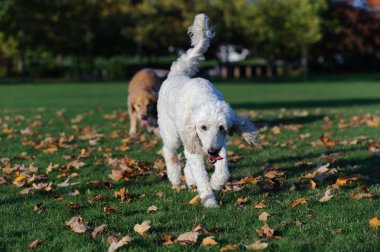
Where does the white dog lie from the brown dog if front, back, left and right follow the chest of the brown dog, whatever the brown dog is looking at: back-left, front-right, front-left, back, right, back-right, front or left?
front

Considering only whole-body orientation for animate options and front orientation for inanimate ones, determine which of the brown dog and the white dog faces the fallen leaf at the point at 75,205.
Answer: the brown dog

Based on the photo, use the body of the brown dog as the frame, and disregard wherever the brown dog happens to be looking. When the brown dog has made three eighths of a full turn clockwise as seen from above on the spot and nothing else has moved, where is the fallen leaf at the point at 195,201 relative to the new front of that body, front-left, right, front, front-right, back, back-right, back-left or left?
back-left

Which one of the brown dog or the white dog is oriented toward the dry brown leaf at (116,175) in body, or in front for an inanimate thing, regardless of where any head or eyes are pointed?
the brown dog

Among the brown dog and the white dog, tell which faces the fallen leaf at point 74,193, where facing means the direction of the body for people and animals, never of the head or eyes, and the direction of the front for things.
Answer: the brown dog

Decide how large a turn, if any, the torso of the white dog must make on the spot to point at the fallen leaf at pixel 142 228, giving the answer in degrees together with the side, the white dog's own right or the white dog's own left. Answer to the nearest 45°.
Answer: approximately 45° to the white dog's own right

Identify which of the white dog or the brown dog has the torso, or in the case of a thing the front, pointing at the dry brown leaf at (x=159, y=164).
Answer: the brown dog

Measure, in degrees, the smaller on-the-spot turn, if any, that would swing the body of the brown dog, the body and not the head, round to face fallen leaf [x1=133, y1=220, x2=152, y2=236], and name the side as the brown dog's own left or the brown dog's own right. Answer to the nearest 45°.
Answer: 0° — it already faces it

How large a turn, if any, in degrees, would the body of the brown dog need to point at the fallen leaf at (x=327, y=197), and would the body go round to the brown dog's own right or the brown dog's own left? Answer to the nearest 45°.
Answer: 0° — it already faces it

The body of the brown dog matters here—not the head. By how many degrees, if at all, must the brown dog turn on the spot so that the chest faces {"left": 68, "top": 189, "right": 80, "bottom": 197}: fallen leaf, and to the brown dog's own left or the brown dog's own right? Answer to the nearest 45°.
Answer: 0° — it already faces it

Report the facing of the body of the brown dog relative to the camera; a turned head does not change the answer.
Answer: toward the camera

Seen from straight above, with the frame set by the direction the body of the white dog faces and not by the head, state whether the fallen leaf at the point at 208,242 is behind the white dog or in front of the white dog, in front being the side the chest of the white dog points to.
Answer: in front

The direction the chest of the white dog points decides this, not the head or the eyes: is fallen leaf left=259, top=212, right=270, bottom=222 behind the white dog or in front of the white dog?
in front

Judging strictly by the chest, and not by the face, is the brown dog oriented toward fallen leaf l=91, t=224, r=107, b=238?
yes

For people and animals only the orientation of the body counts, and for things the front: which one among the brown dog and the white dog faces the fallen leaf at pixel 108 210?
the brown dog

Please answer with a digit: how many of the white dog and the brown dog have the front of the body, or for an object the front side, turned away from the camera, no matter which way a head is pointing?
0

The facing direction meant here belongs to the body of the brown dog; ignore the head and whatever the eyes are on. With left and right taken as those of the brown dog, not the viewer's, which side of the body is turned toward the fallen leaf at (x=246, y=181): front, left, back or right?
front
